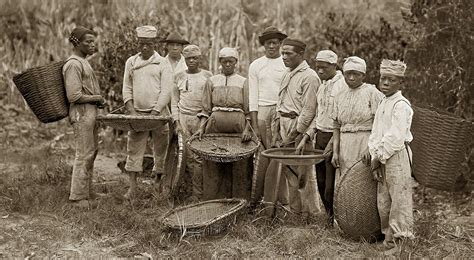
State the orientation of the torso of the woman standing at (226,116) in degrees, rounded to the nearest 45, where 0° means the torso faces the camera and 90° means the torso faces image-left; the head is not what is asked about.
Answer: approximately 0°

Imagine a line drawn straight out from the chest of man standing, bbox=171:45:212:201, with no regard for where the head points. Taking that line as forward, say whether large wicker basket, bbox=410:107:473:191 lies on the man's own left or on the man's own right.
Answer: on the man's own left

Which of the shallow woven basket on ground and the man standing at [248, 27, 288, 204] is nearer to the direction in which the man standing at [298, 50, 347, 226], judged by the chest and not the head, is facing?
the shallow woven basket on ground

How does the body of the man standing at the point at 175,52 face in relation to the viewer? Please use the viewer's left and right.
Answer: facing the viewer

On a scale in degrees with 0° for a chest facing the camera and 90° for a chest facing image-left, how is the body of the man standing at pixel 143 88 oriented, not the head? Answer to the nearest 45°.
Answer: approximately 0°

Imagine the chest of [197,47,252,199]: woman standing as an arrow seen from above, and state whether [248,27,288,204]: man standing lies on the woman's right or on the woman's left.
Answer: on the woman's left

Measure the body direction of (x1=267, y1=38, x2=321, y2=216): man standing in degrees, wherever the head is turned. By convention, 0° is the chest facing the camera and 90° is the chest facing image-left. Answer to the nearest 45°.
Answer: approximately 45°
